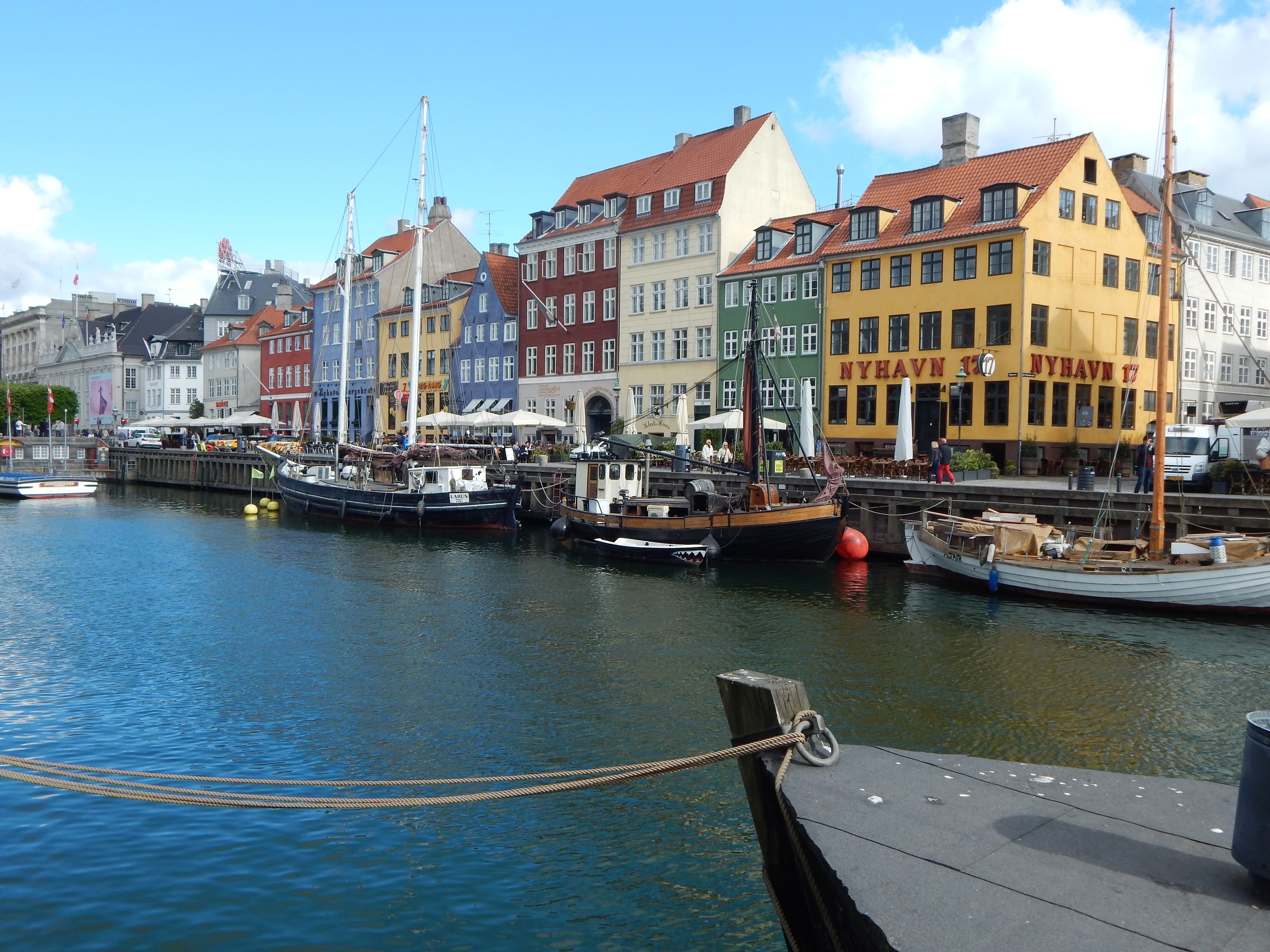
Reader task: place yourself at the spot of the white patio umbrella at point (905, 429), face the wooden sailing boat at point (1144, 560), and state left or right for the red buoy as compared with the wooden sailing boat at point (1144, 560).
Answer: right

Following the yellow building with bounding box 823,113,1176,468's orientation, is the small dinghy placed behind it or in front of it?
in front

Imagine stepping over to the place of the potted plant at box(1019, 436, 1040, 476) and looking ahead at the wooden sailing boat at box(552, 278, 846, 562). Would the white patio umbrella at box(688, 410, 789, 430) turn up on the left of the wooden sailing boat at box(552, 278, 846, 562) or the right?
right

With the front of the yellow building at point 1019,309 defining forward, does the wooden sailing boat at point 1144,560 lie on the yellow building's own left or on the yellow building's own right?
on the yellow building's own left

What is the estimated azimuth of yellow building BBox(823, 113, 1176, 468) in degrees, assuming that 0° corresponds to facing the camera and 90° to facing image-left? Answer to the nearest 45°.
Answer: approximately 45°

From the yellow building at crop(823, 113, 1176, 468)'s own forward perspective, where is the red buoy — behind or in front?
in front
